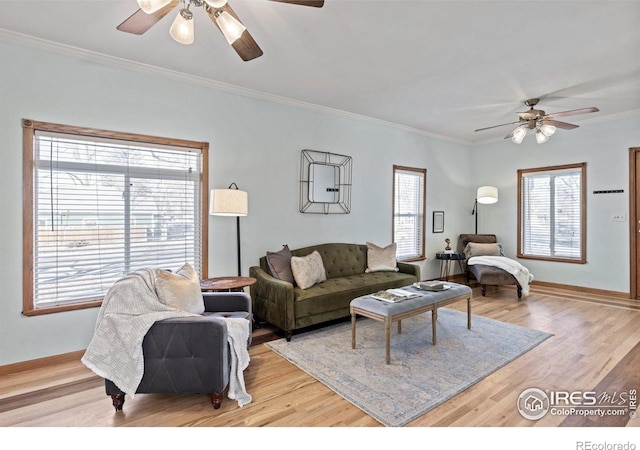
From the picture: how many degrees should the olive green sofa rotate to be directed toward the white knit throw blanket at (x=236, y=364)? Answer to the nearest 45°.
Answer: approximately 45° to its right

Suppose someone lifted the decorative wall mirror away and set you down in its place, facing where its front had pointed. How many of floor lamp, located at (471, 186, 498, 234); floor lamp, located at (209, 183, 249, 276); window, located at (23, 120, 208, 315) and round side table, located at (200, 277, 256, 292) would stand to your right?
3

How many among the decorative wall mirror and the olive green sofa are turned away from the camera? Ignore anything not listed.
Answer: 0

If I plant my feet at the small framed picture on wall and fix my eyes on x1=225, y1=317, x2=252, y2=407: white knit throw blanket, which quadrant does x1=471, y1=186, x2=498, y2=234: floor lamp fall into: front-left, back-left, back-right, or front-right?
back-left

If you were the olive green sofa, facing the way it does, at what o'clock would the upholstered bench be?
The upholstered bench is roughly at 12 o'clock from the olive green sofa.

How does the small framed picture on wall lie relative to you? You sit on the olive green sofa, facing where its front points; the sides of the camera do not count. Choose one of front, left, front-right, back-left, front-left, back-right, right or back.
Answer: left

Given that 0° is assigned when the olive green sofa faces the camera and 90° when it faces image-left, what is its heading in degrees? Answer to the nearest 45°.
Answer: approximately 315°

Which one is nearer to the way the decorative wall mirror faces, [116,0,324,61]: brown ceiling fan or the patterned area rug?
the patterned area rug

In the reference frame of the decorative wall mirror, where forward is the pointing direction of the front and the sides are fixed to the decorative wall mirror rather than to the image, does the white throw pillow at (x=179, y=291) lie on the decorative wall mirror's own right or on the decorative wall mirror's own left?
on the decorative wall mirror's own right

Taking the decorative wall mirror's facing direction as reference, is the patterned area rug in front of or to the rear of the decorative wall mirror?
in front

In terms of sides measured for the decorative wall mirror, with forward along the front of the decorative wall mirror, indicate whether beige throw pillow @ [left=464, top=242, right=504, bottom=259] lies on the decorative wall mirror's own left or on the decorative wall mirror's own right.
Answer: on the decorative wall mirror's own left

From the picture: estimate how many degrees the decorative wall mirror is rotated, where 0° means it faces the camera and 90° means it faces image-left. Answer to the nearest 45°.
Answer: approximately 315°

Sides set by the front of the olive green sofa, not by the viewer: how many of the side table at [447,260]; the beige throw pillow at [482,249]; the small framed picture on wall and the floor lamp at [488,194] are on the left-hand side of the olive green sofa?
4

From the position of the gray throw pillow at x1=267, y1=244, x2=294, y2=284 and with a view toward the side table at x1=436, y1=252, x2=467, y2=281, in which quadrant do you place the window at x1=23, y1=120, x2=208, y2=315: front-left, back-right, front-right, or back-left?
back-left

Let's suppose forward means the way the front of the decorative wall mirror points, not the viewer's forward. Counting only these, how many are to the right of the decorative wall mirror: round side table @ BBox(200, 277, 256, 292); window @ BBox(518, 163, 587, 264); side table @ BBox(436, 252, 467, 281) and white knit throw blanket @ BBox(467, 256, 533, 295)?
1
